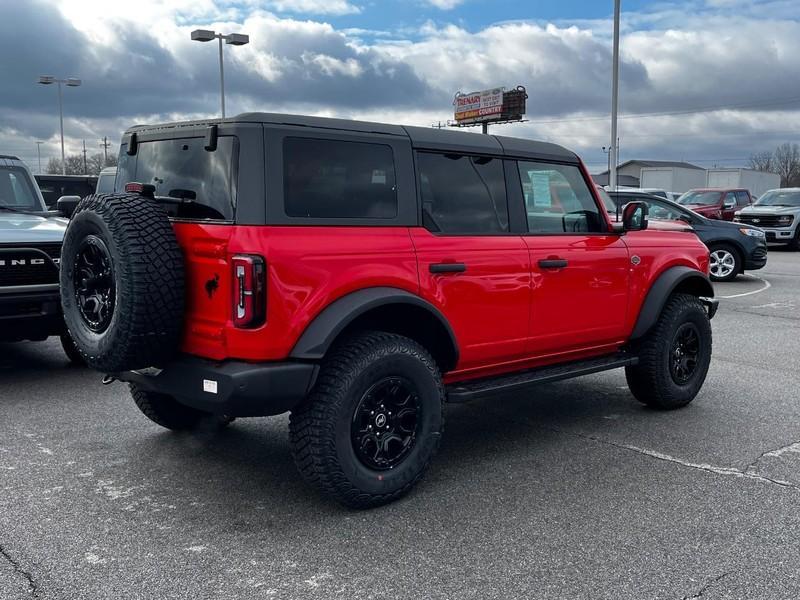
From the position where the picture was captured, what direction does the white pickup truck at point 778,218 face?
facing the viewer and to the left of the viewer

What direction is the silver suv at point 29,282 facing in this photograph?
toward the camera

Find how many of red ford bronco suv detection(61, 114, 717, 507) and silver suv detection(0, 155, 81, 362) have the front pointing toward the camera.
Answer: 1

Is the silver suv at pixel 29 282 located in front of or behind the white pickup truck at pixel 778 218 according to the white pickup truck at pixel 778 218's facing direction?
in front

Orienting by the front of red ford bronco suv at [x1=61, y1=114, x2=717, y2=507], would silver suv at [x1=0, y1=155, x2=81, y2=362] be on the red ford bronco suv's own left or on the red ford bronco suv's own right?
on the red ford bronco suv's own left

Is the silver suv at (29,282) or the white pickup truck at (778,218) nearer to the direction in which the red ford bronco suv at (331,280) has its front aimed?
the white pickup truck

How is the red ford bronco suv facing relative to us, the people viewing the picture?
facing away from the viewer and to the right of the viewer
